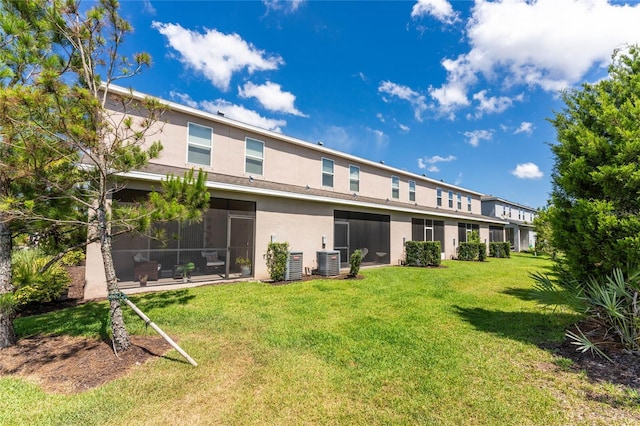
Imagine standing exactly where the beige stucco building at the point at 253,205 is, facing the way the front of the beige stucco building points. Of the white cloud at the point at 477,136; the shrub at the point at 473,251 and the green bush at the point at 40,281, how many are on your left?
1
